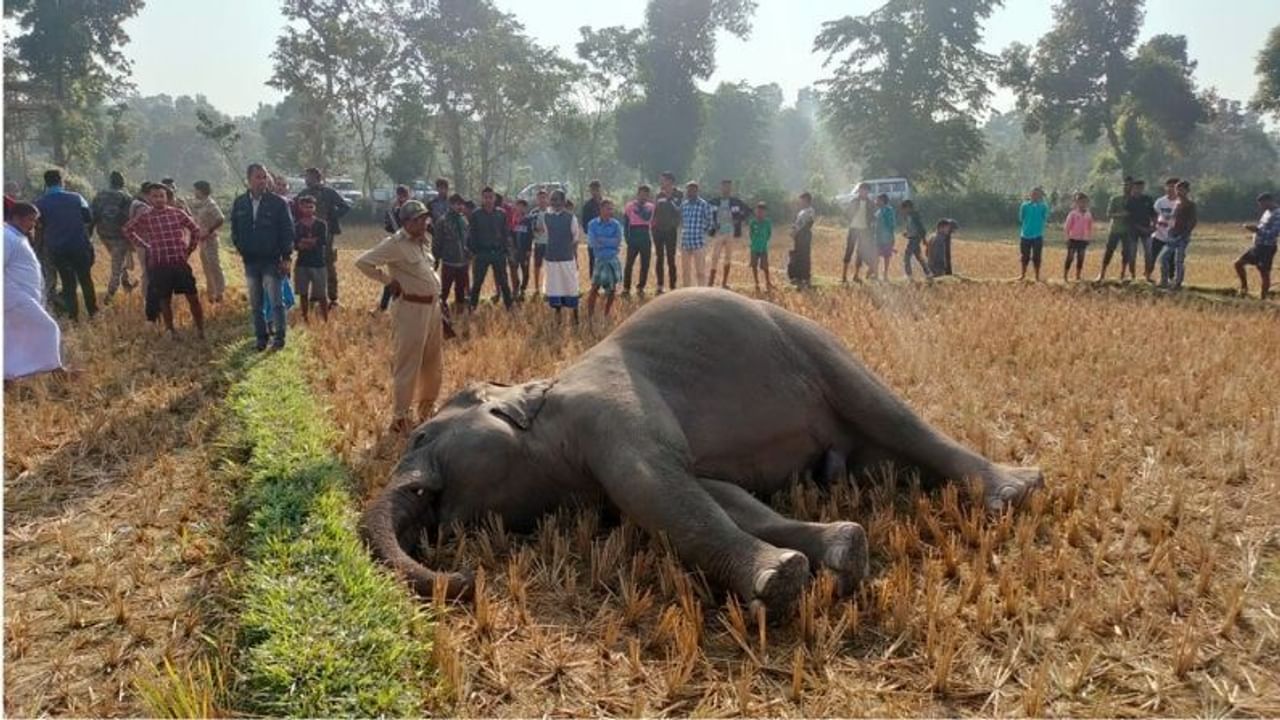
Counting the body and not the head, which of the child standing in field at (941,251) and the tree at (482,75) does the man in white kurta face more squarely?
the child standing in field

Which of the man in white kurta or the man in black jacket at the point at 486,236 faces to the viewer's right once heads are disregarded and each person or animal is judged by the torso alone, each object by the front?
the man in white kurta

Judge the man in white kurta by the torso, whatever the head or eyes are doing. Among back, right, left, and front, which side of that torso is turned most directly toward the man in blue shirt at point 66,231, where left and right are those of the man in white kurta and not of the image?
left

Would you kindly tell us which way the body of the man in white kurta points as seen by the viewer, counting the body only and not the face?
to the viewer's right

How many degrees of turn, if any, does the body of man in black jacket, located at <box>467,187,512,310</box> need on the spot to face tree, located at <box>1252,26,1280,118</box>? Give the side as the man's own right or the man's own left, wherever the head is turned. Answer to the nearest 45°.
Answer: approximately 135° to the man's own left

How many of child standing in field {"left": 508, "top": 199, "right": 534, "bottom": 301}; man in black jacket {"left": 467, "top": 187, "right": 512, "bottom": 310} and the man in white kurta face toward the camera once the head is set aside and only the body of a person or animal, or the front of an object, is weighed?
2

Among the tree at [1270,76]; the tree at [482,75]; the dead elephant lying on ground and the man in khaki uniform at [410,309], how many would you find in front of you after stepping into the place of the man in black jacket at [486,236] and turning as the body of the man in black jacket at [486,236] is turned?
2

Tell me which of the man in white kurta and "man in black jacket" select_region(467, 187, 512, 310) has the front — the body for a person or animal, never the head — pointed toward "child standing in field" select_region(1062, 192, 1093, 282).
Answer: the man in white kurta

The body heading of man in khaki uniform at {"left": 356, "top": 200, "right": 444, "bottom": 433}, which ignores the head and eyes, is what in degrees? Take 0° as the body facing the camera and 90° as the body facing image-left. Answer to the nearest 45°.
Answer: approximately 315°

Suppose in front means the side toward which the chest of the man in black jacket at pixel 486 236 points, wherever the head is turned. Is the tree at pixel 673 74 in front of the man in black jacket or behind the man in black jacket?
behind

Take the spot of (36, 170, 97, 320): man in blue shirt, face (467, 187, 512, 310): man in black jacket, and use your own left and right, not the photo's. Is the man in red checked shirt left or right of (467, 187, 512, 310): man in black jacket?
right

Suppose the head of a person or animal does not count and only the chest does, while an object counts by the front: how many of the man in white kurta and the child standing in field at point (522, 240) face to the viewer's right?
1

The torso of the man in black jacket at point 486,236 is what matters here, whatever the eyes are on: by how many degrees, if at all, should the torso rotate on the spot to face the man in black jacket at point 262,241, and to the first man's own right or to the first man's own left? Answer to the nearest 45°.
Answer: approximately 45° to the first man's own right
